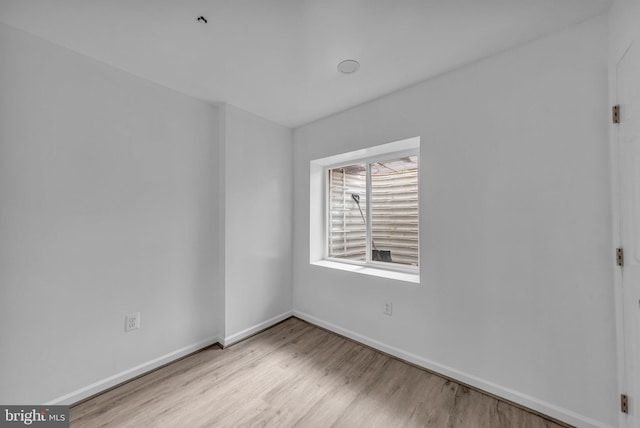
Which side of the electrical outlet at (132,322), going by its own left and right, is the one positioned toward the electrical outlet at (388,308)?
left

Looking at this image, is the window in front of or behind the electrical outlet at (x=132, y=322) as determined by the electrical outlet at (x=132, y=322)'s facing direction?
in front

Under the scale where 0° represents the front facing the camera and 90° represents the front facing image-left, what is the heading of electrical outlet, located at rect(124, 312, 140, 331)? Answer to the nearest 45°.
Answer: approximately 315°
